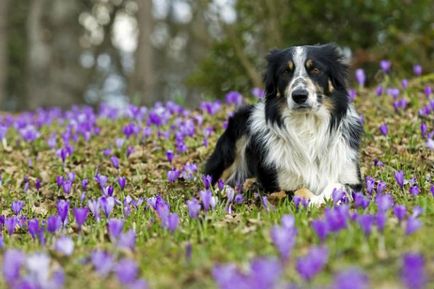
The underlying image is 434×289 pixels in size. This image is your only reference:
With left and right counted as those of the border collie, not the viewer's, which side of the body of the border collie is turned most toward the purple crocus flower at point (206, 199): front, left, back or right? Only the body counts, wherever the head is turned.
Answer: right

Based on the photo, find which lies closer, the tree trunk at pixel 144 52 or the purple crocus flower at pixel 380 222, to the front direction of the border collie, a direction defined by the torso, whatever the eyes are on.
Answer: the purple crocus flower

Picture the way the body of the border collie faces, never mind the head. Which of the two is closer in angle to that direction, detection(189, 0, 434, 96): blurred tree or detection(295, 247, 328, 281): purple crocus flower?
the purple crocus flower

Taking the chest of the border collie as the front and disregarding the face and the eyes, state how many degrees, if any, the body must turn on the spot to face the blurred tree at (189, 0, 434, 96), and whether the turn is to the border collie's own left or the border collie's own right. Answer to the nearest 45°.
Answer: approximately 135° to the border collie's own left

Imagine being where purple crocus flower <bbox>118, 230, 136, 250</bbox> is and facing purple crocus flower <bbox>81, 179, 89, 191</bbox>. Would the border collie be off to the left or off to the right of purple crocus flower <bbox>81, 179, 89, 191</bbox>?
right

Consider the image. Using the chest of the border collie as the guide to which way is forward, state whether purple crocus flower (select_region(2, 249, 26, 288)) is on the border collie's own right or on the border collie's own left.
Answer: on the border collie's own right

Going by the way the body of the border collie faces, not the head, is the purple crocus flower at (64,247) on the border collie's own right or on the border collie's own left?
on the border collie's own right

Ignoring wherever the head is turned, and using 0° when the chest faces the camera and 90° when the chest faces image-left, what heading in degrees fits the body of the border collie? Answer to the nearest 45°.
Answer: approximately 315°

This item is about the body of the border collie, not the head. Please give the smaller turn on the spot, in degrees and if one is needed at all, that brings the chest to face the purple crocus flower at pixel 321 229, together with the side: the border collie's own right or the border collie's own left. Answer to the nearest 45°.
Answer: approximately 45° to the border collie's own right

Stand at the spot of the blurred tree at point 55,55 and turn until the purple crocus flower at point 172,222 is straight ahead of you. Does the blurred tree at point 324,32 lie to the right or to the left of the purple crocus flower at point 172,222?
left

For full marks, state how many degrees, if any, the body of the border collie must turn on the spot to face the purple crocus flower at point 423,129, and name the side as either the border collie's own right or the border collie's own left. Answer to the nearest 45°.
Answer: approximately 90° to the border collie's own left
